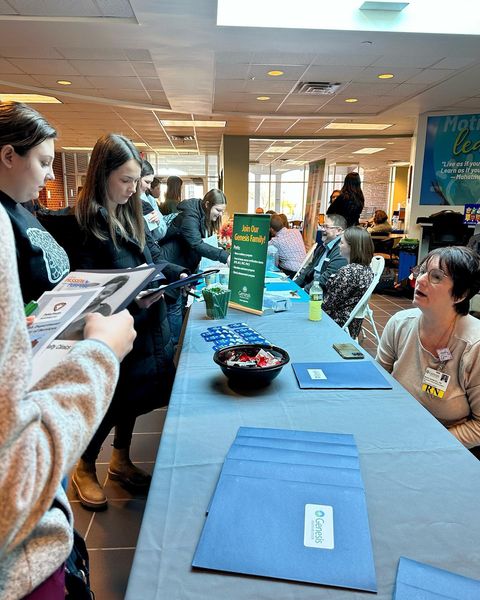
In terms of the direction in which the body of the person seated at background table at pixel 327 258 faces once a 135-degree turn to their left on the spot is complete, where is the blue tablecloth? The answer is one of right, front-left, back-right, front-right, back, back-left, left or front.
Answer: right

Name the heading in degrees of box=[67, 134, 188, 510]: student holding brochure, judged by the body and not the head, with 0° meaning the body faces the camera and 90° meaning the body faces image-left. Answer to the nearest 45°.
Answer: approximately 315°

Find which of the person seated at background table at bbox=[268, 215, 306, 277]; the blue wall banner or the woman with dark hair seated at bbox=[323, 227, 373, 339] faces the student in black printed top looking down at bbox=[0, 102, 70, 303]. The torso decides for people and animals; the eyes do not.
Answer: the blue wall banner

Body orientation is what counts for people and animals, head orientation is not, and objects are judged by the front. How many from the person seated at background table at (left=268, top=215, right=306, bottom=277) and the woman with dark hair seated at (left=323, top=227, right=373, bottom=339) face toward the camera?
0

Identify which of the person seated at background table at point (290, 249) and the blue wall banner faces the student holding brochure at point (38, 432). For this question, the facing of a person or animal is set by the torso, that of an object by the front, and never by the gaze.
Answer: the blue wall banner

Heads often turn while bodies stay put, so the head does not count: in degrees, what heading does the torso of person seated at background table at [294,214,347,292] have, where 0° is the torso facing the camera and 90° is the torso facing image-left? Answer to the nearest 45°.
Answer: approximately 45°

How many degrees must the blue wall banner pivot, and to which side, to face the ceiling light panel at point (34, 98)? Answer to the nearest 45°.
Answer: approximately 45° to its right

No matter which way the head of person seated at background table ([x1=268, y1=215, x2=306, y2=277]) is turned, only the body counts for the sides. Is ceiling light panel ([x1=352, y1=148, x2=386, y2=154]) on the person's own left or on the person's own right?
on the person's own right

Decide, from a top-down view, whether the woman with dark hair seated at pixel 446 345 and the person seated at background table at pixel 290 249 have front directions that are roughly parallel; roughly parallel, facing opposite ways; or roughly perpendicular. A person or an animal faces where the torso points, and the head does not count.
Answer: roughly perpendicular

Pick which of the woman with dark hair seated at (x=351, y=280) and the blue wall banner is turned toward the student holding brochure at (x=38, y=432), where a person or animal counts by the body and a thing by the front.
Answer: the blue wall banner

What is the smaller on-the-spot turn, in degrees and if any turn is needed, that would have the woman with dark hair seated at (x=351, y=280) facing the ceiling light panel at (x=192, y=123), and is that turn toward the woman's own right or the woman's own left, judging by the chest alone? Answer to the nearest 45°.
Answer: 0° — they already face it

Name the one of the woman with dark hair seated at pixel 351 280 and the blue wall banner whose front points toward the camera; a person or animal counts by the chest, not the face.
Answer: the blue wall banner

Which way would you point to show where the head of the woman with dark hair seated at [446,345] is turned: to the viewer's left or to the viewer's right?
to the viewer's left

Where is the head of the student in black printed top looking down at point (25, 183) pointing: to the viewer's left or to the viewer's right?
to the viewer's right

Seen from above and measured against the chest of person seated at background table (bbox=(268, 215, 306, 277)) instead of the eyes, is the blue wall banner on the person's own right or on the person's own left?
on the person's own right

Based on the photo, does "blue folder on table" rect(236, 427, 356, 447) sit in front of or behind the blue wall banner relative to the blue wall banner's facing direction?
in front

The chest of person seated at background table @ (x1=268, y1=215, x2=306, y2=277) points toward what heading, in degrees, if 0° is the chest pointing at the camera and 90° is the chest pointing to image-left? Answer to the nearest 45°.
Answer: approximately 135°
